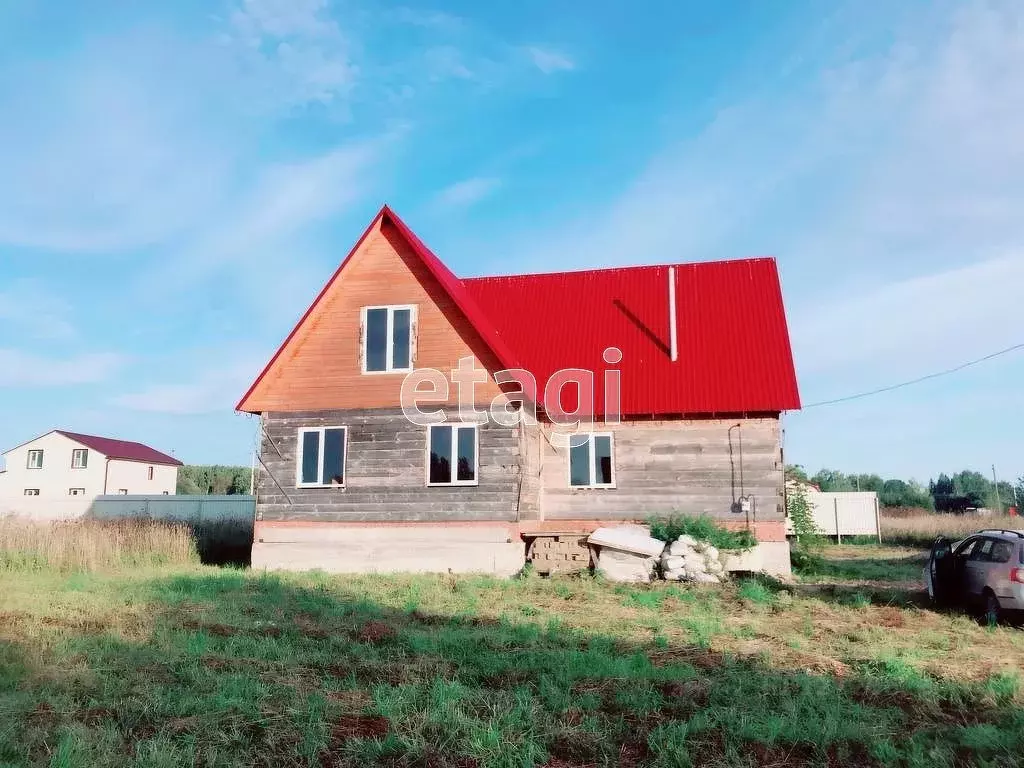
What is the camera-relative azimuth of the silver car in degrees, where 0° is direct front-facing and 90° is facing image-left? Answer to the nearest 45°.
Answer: approximately 135°

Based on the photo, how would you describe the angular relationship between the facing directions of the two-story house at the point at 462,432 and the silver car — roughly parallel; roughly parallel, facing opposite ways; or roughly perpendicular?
roughly parallel, facing opposite ways

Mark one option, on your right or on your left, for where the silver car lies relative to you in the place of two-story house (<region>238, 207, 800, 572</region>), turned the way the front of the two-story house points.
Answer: on your left

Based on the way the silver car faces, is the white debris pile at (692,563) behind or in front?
in front

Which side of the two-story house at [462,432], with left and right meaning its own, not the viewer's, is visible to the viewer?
front

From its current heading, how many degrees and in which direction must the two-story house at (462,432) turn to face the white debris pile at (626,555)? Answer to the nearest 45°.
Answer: approximately 90° to its left

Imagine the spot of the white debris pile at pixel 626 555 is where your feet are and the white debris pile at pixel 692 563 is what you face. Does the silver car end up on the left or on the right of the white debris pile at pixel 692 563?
right

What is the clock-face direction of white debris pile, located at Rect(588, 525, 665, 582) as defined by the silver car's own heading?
The white debris pile is roughly at 11 o'clock from the silver car.

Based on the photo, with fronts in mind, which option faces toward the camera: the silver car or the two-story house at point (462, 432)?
the two-story house

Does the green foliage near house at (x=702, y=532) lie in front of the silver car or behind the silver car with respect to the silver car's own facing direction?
in front
